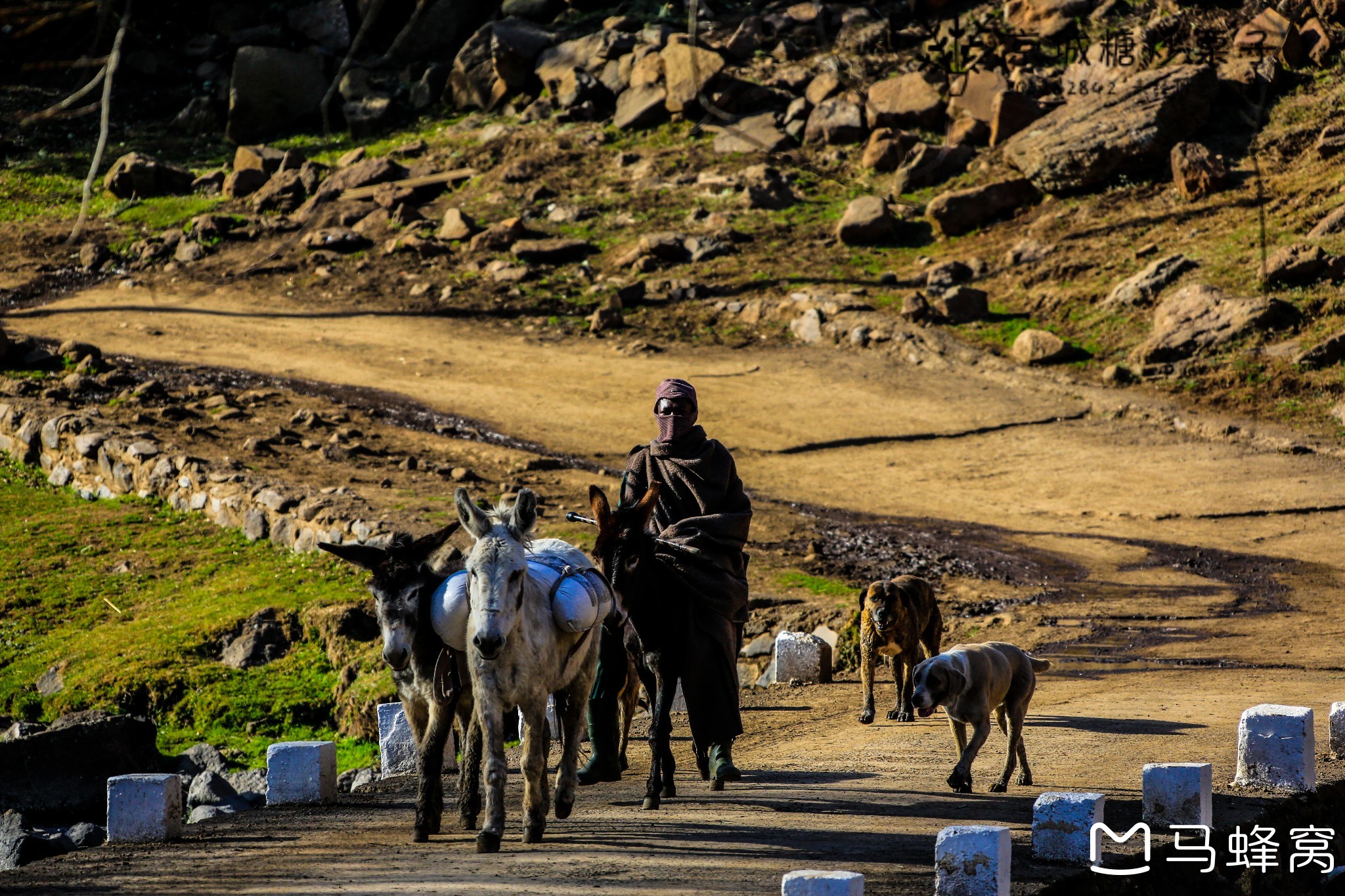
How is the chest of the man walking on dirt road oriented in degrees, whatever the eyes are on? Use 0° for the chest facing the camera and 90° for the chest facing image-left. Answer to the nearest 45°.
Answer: approximately 0°

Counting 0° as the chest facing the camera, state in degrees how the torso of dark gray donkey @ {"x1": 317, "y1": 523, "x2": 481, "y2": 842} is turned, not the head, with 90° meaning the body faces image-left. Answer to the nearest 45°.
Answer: approximately 45°

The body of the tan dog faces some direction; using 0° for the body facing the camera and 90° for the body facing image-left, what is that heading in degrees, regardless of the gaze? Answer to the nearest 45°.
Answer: approximately 45°

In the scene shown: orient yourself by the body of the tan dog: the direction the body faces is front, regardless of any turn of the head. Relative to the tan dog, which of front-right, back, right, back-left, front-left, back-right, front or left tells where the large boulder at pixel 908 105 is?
back-right

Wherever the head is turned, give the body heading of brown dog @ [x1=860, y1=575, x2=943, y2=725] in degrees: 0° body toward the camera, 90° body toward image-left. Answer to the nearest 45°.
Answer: approximately 45°

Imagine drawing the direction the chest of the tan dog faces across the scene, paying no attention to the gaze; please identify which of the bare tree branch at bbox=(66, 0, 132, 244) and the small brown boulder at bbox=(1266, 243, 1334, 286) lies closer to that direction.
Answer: the bare tree branch

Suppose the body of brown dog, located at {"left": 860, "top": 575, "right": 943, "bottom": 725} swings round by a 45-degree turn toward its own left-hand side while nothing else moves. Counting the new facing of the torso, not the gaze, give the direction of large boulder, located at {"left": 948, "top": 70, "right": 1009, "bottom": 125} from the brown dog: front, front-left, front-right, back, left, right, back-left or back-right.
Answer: back

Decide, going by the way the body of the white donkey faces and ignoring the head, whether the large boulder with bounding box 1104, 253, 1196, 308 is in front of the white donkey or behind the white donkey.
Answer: behind
